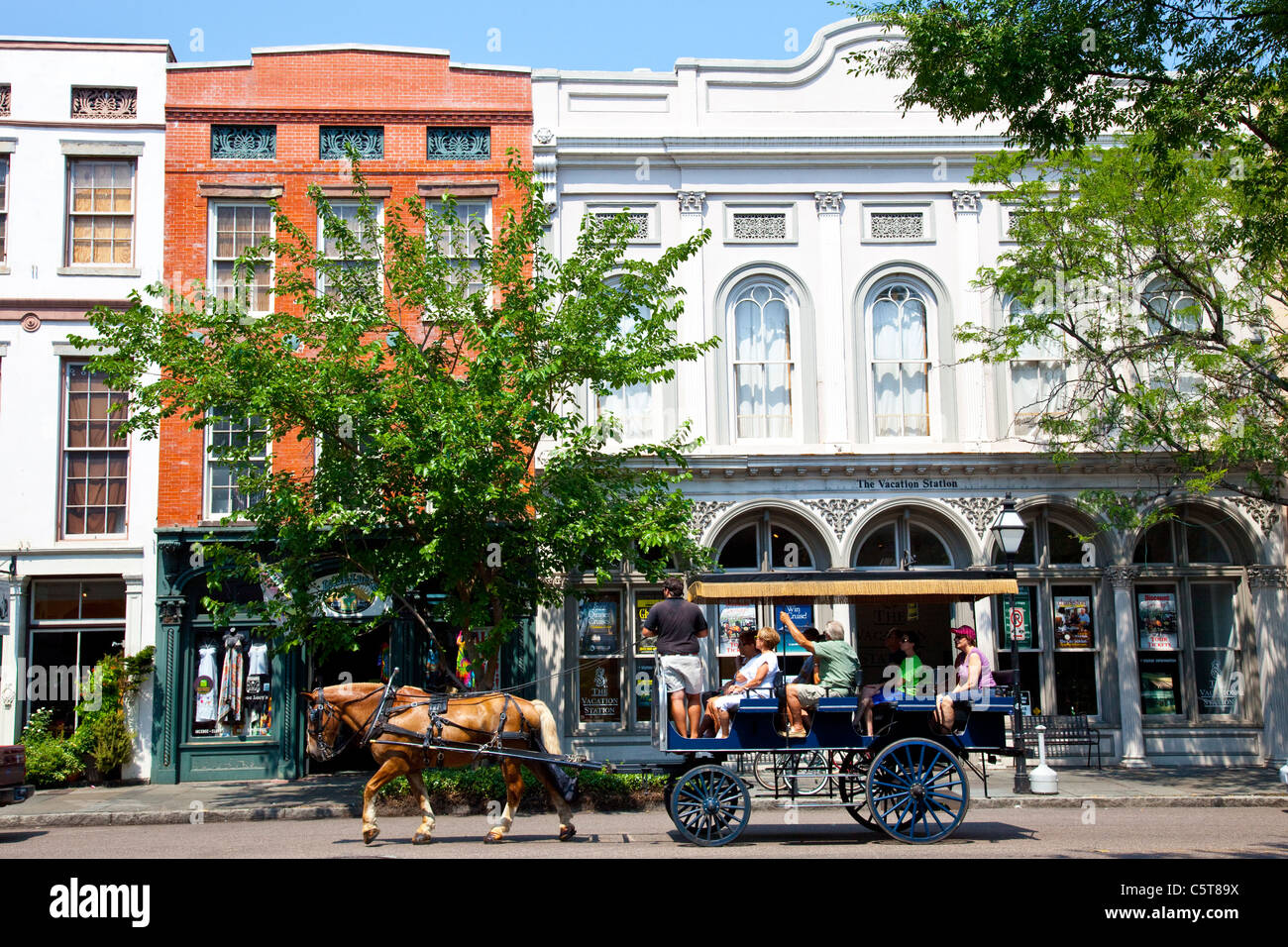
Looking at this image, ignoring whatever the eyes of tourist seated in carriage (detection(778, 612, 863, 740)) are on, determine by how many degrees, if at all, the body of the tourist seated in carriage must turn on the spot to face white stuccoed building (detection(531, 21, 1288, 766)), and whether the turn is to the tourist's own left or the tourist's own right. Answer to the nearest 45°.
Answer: approximately 90° to the tourist's own right

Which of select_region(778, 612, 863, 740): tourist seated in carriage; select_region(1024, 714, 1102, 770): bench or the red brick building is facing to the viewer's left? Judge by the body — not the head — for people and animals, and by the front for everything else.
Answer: the tourist seated in carriage

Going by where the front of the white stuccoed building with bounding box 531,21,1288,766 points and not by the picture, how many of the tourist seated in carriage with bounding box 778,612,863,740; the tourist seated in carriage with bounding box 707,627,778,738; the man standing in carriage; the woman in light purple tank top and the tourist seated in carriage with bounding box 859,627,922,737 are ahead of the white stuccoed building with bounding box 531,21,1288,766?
5

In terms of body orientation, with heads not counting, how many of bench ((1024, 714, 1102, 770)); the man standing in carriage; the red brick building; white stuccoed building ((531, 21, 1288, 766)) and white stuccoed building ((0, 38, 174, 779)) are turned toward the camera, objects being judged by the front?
4

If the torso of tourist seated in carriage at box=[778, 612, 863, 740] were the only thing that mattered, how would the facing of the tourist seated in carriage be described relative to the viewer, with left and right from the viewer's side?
facing to the left of the viewer

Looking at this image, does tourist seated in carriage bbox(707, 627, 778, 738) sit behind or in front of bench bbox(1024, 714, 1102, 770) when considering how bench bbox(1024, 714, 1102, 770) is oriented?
in front

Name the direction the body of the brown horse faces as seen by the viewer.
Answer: to the viewer's left

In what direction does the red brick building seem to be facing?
toward the camera

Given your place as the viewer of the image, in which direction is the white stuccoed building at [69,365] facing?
facing the viewer

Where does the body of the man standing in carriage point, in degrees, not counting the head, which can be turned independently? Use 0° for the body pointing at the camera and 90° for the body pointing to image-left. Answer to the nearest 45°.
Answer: approximately 180°

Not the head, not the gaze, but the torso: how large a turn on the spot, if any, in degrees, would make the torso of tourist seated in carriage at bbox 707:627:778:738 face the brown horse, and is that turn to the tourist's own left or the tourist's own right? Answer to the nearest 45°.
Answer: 0° — they already face it

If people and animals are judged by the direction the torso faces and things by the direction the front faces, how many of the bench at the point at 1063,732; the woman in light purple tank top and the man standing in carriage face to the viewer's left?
1

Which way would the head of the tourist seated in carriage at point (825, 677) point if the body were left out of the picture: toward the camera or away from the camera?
away from the camera

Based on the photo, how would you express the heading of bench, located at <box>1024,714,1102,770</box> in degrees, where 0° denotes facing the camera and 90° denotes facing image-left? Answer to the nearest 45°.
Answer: approximately 0°

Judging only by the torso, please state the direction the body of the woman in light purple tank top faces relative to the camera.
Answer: to the viewer's left

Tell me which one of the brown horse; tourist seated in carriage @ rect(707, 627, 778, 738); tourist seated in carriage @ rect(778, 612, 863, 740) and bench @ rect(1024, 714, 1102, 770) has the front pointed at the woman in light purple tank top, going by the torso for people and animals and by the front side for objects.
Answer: the bench

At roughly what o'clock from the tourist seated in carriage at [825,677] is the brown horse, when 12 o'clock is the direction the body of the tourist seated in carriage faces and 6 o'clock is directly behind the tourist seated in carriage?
The brown horse is roughly at 12 o'clock from the tourist seated in carriage.

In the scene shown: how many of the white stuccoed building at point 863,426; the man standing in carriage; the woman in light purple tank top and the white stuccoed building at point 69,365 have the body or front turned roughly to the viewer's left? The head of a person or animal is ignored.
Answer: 1
